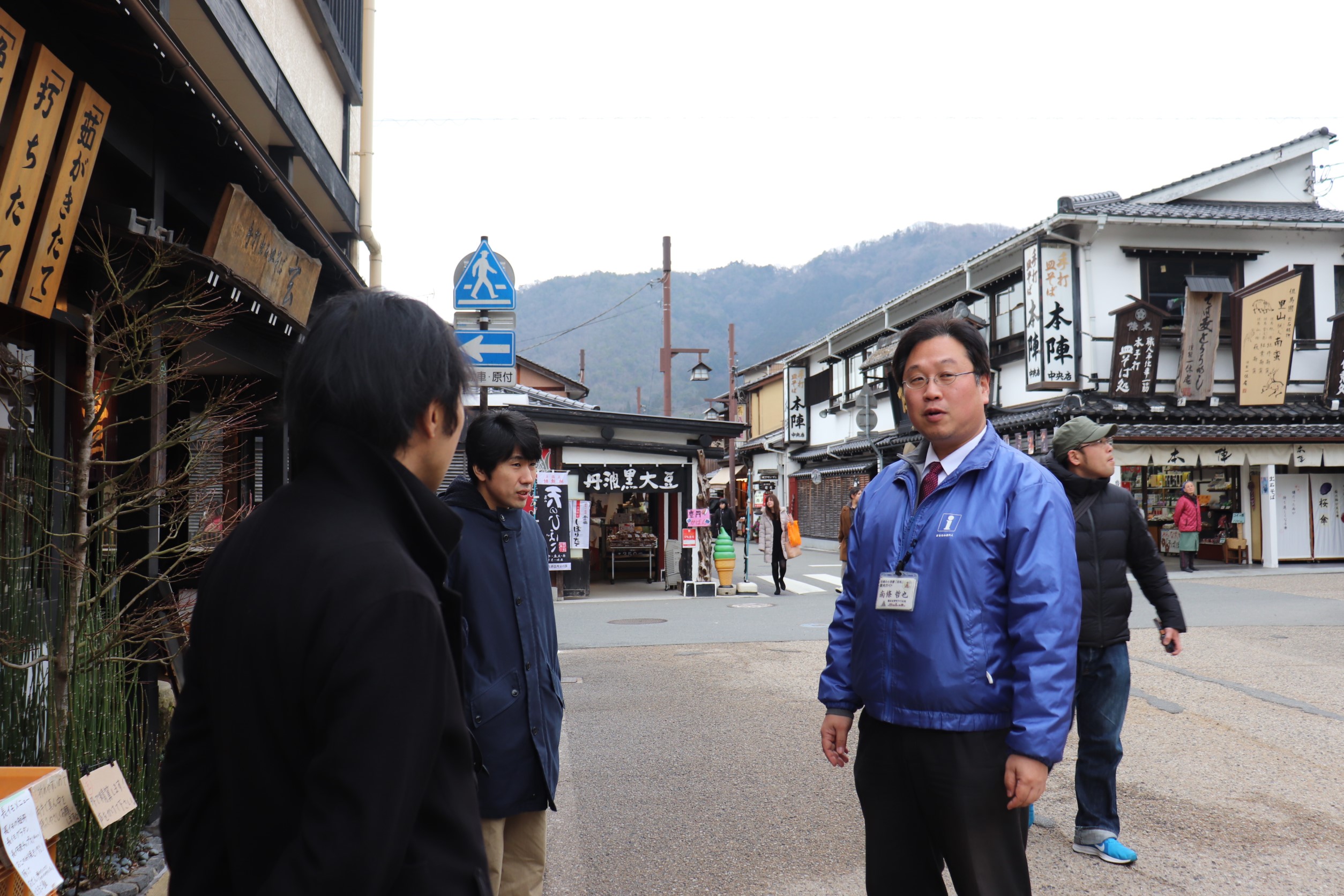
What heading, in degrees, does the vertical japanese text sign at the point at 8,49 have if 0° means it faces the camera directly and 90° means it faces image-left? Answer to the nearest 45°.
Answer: approximately 315°

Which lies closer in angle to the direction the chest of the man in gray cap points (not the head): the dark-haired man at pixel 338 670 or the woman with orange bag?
the dark-haired man

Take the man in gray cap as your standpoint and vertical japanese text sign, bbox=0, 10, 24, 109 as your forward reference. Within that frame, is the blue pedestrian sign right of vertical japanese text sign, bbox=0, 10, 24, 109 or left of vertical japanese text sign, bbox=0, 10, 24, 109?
right

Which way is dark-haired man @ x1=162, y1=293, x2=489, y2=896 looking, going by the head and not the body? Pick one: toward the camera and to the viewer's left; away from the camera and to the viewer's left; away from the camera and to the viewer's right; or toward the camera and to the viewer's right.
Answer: away from the camera and to the viewer's right
